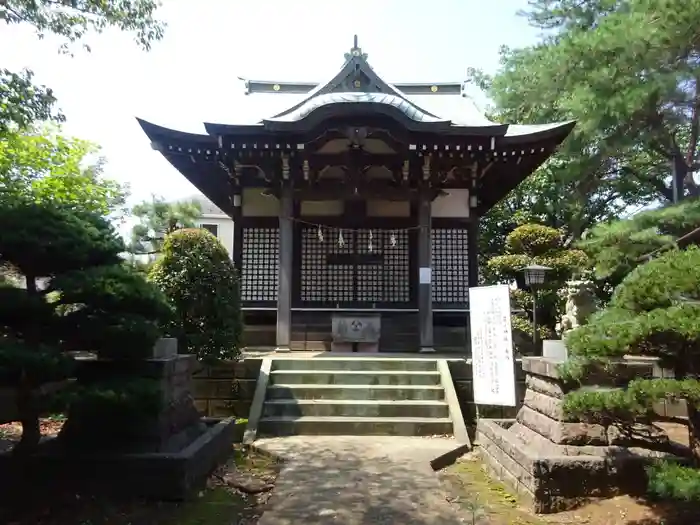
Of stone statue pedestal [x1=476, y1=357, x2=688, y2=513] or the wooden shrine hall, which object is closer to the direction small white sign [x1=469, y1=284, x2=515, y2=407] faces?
the stone statue pedestal

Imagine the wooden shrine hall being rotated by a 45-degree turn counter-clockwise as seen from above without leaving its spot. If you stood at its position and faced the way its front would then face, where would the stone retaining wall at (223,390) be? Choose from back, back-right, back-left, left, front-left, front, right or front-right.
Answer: right

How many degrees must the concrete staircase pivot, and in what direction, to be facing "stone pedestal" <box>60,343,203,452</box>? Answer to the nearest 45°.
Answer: approximately 45° to its right

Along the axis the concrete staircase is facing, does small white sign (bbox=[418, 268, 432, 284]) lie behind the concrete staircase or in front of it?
behind

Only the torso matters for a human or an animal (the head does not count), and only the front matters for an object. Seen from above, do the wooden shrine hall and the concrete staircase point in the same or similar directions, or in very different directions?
same or similar directions

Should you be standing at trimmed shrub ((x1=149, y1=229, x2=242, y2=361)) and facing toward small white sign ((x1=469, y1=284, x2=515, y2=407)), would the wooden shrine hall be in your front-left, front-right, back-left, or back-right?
front-left

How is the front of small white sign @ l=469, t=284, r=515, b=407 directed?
toward the camera

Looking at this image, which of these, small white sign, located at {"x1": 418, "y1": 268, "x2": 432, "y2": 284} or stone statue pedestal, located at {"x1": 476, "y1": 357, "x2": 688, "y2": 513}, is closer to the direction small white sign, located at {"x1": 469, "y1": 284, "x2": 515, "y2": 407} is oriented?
the stone statue pedestal

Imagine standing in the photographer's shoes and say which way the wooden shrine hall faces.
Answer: facing the viewer

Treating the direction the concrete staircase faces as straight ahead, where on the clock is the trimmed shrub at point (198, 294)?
The trimmed shrub is roughly at 3 o'clock from the concrete staircase.

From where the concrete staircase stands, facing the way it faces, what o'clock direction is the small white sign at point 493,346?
The small white sign is roughly at 10 o'clock from the concrete staircase.

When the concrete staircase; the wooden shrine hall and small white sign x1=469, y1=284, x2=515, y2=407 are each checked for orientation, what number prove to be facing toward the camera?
3
